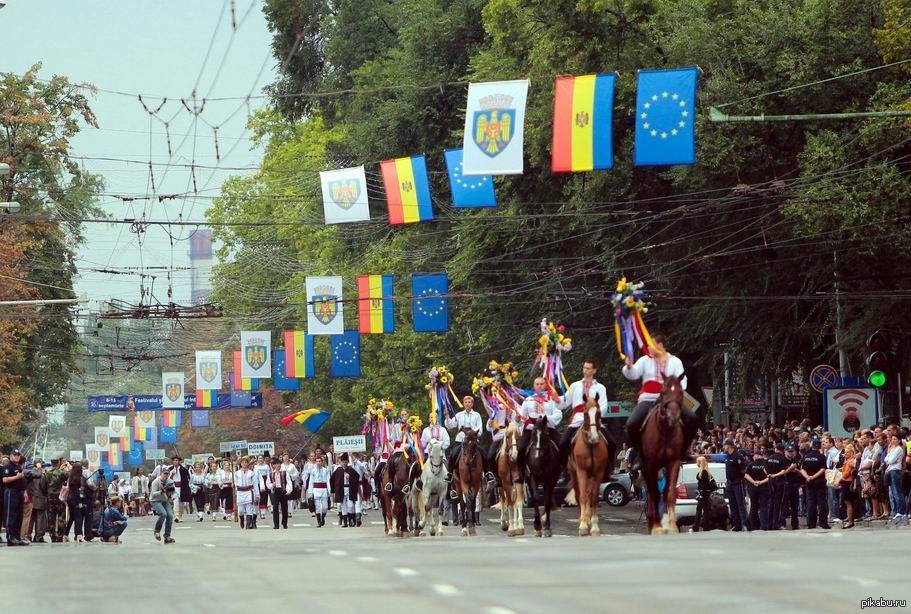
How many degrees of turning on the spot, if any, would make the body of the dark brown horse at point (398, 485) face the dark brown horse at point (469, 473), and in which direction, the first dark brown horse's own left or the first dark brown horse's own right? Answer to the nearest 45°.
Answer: approximately 90° to the first dark brown horse's own left

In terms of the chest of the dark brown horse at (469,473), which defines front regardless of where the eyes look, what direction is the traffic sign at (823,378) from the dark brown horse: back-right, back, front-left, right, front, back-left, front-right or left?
back-left

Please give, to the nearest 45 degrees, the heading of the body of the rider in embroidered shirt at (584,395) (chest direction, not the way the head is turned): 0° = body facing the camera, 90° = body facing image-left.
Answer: approximately 0°

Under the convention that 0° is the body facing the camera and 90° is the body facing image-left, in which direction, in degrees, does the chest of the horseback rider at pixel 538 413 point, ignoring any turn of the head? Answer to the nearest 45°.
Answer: approximately 0°

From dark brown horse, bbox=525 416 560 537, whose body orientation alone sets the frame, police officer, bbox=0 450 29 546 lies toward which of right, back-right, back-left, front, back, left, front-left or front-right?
back-right
